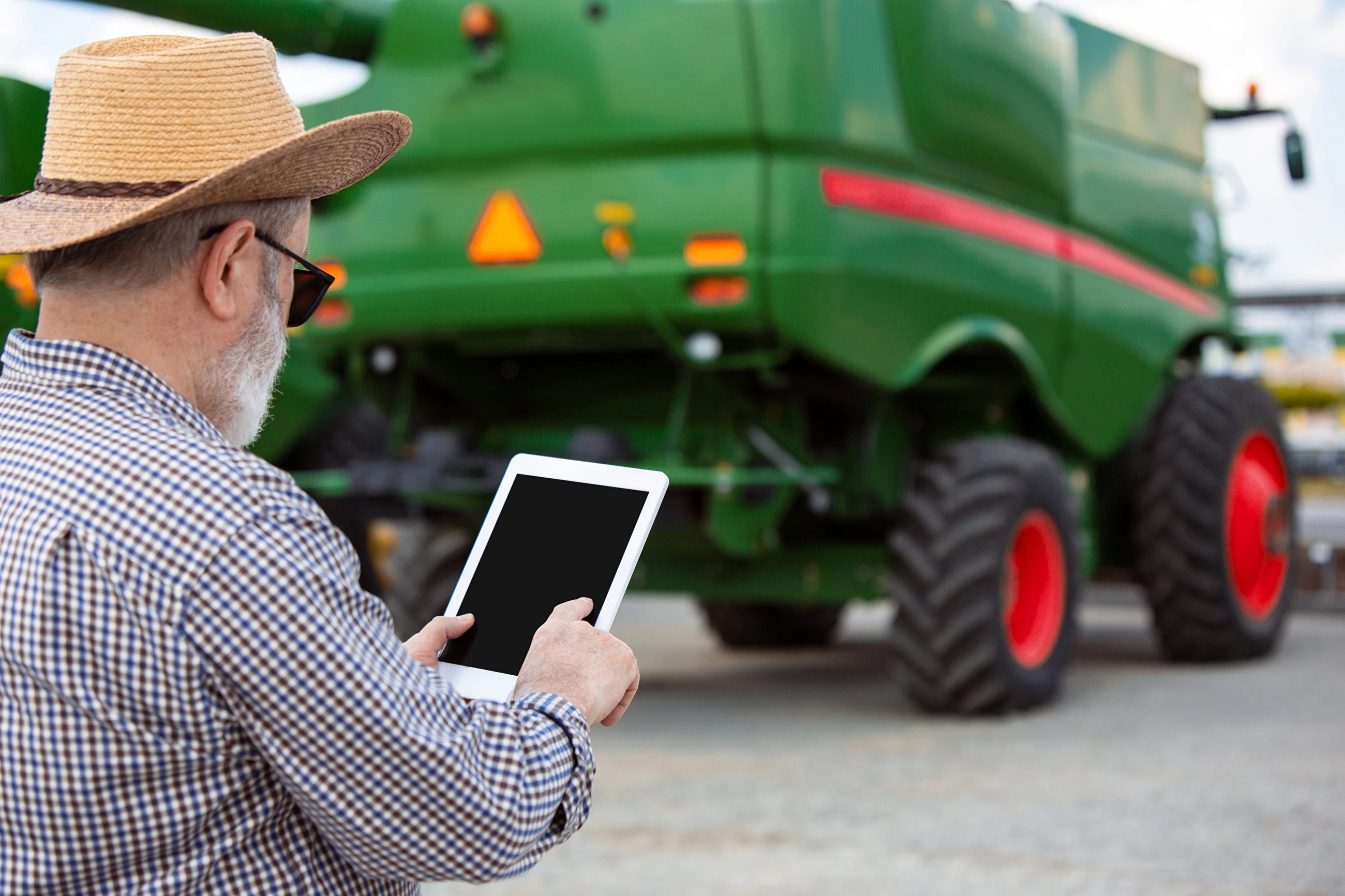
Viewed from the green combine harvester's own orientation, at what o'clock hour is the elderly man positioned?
The elderly man is roughly at 5 o'clock from the green combine harvester.

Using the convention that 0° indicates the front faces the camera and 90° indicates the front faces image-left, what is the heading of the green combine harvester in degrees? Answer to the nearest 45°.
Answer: approximately 225°

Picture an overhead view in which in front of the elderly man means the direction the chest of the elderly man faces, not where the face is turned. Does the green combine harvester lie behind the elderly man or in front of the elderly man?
in front

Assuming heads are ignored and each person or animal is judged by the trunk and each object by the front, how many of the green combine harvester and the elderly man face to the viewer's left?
0

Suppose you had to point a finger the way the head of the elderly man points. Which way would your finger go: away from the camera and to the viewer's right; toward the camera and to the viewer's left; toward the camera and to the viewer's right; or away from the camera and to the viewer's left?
away from the camera and to the viewer's right

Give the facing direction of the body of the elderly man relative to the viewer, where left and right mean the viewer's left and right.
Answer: facing away from the viewer and to the right of the viewer
